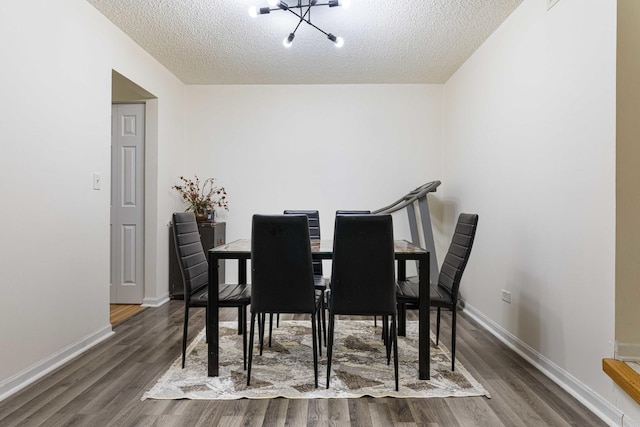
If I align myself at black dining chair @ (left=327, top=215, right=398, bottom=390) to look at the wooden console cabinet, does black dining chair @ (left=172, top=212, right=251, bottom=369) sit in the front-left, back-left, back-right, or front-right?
front-left

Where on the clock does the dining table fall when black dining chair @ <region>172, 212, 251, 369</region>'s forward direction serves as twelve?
The dining table is roughly at 1 o'clock from the black dining chair.

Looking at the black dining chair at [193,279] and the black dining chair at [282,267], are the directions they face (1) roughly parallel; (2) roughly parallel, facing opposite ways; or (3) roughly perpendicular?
roughly perpendicular

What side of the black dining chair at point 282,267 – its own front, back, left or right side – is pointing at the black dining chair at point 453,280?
right

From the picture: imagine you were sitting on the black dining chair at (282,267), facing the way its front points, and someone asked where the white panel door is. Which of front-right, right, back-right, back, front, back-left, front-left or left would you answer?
front-left

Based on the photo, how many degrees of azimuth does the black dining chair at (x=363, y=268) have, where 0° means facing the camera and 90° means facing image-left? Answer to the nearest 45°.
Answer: approximately 180°

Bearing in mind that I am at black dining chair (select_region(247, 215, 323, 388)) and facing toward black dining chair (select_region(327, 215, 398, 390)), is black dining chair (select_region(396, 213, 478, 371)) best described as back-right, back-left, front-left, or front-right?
front-left

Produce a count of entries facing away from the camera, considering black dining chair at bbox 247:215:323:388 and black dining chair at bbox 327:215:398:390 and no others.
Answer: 2

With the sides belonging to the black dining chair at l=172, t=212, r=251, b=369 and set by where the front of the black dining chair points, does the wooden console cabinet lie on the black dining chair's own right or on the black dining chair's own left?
on the black dining chair's own left

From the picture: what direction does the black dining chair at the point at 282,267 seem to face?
away from the camera

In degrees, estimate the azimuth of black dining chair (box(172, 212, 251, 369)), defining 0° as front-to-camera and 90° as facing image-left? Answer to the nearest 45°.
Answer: approximately 270°

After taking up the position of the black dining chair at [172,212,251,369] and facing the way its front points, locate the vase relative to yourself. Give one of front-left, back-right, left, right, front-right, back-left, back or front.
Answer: left

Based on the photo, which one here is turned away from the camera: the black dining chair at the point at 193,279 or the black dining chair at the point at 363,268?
the black dining chair at the point at 363,268

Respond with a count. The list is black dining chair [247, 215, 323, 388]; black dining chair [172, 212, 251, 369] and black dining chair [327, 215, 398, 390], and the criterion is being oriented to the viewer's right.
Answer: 1

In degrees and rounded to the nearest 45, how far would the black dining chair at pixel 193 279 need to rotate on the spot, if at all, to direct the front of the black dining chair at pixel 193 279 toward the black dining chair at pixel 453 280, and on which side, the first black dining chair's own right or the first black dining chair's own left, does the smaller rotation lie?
0° — it already faces it
